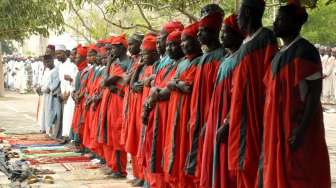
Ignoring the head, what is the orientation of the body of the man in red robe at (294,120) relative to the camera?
to the viewer's left

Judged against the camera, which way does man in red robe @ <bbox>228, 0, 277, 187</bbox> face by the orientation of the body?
to the viewer's left

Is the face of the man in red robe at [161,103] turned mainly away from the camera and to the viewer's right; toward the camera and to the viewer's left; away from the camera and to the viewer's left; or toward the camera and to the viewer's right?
toward the camera and to the viewer's left

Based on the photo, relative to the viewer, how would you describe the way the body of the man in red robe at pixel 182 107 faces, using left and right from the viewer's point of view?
facing the viewer and to the left of the viewer

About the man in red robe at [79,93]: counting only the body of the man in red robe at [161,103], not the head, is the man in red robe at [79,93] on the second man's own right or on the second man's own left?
on the second man's own right

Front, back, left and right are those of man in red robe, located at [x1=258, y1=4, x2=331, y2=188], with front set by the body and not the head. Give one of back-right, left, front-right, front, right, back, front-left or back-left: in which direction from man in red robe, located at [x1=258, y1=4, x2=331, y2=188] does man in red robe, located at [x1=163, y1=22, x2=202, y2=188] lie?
front-right

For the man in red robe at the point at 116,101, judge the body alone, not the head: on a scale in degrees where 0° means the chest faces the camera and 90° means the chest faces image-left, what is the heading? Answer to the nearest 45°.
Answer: approximately 45°

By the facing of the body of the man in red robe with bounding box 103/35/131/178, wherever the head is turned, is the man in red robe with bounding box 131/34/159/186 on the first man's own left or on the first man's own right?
on the first man's own left

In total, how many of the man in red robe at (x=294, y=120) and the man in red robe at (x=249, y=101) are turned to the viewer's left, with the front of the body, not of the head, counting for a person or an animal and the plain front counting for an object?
2
